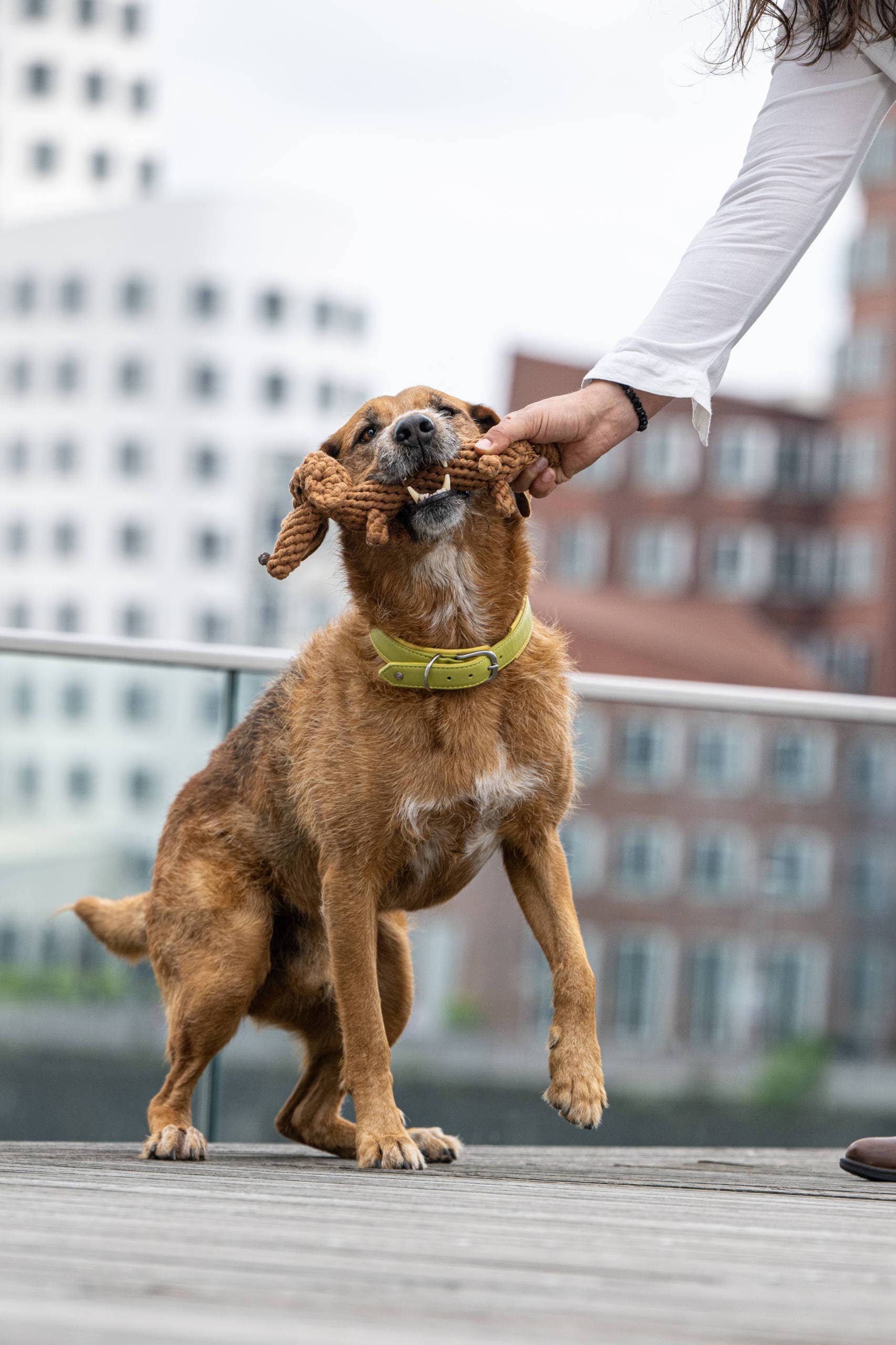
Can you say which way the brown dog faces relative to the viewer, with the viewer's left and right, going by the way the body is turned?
facing the viewer and to the right of the viewer
